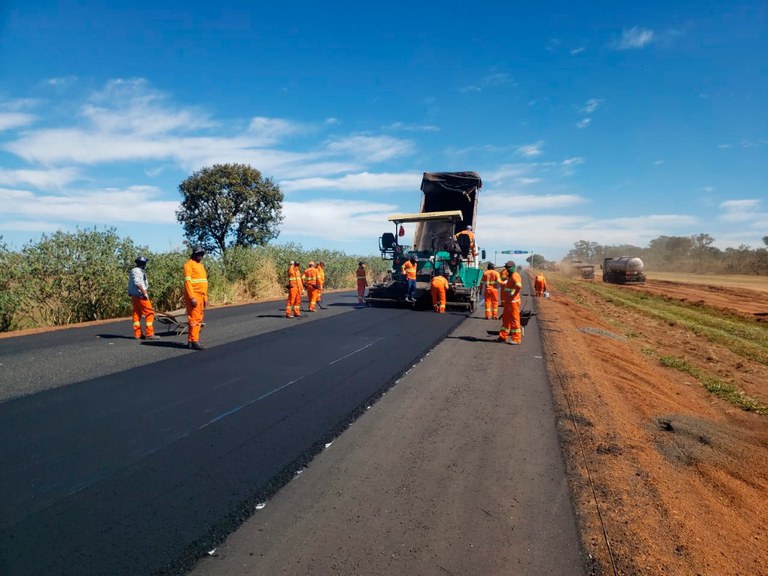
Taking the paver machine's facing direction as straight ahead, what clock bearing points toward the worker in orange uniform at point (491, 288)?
The worker in orange uniform is roughly at 5 o'clock from the paver machine.

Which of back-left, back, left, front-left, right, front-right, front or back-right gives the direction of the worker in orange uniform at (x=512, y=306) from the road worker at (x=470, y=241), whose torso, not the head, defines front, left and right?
left

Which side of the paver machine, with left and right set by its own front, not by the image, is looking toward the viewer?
back

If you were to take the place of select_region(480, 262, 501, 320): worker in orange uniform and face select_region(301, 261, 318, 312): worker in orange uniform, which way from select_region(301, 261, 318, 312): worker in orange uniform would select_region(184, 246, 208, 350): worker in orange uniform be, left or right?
left

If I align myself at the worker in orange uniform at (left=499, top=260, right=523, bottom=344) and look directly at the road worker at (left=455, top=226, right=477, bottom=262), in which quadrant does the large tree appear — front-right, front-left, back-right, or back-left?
front-left

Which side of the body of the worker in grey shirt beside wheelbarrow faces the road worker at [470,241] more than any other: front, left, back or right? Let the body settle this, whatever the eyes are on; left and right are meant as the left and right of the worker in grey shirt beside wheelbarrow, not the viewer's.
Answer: front
